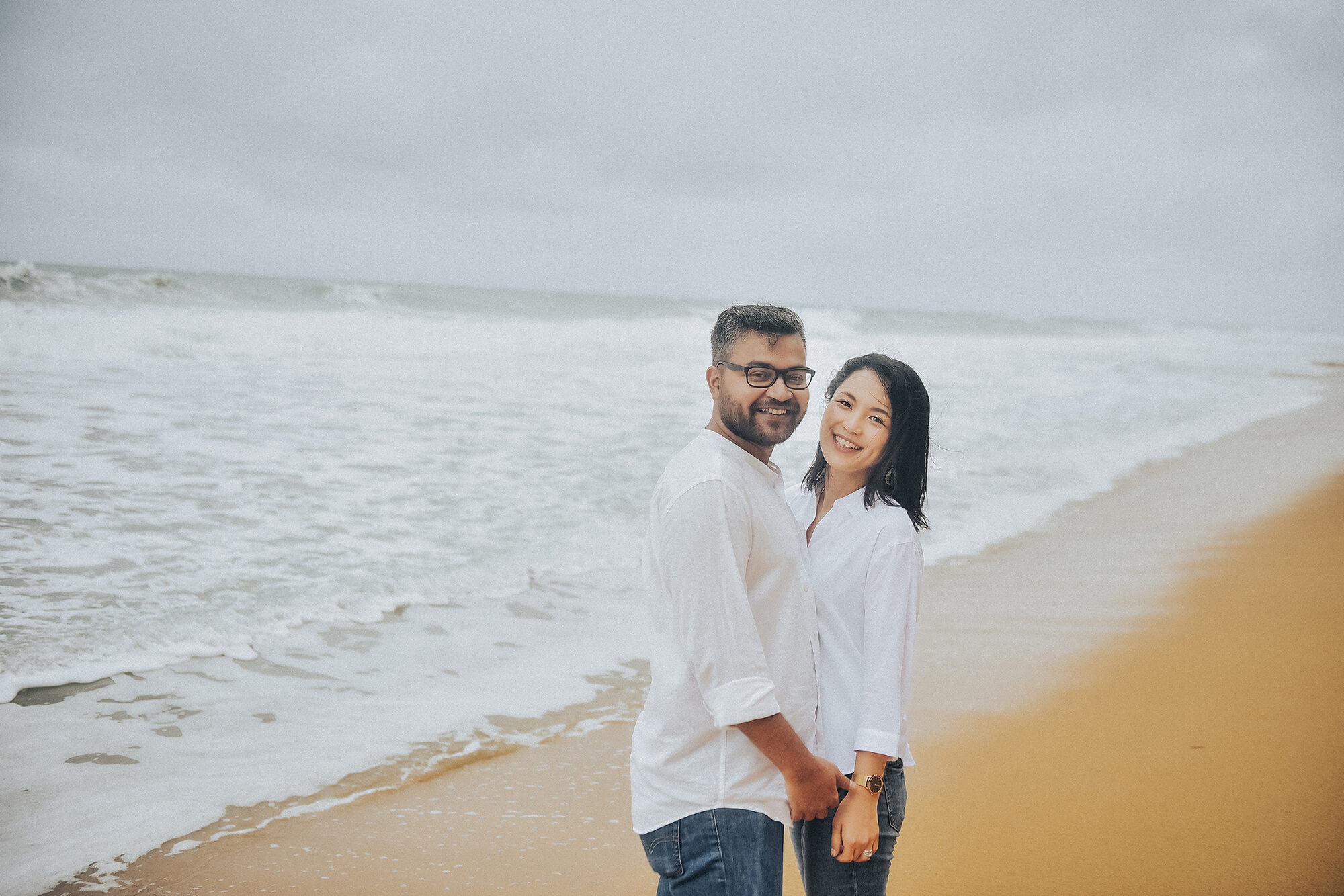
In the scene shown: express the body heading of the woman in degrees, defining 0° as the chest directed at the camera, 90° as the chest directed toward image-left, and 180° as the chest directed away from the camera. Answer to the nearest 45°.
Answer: approximately 45°

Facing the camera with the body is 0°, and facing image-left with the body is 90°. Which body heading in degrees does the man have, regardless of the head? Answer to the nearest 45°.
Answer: approximately 270°

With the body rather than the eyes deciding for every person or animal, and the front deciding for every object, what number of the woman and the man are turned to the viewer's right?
1
